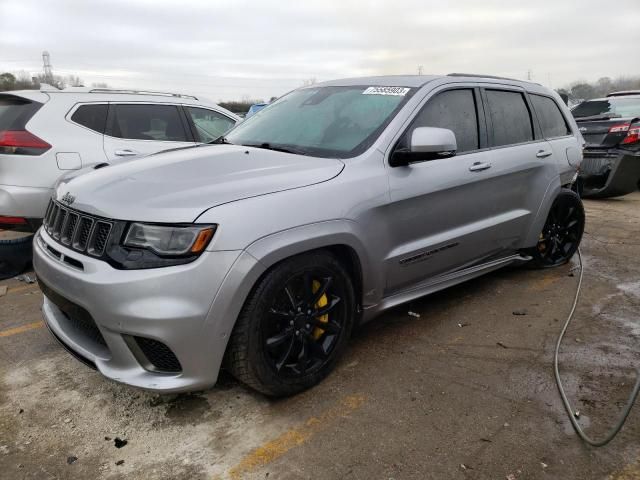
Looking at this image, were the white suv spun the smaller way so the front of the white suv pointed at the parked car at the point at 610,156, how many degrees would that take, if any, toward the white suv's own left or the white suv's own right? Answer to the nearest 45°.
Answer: approximately 45° to the white suv's own right

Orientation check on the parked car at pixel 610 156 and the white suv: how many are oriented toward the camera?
0

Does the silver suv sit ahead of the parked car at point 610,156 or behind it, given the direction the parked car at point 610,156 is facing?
behind

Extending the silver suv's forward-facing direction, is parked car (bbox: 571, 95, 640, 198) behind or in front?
behind

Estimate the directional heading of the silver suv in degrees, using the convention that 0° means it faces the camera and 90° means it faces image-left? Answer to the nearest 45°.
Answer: approximately 45°

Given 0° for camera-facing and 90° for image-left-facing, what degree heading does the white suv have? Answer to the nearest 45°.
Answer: approximately 225°

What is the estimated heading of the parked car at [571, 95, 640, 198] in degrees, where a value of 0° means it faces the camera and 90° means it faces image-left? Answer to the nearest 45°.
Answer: approximately 225°

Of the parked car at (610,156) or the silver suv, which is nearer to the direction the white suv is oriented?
the parked car

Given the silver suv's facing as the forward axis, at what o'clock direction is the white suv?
The white suv is roughly at 3 o'clock from the silver suv.

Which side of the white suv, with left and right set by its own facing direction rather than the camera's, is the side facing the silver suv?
right
